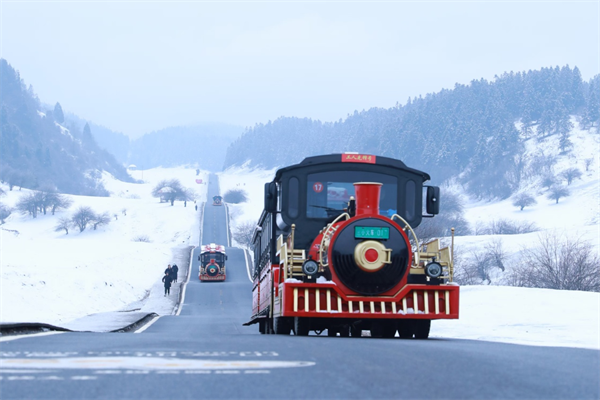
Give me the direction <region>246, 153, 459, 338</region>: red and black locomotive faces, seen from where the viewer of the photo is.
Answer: facing the viewer
